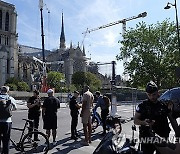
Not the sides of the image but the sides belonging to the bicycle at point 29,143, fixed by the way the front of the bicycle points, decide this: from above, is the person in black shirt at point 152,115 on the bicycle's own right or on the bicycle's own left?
on the bicycle's own left

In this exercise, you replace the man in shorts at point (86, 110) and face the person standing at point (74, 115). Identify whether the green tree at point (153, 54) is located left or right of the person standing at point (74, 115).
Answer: right

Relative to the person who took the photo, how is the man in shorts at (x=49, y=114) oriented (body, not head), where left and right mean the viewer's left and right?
facing away from the viewer

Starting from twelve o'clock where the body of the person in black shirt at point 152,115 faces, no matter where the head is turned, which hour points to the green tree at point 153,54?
The green tree is roughly at 6 o'clock from the person in black shirt.

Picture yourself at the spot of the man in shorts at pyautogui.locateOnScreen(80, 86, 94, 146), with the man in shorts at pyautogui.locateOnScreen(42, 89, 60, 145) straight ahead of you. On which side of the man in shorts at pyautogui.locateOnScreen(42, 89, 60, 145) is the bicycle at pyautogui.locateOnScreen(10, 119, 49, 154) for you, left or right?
left

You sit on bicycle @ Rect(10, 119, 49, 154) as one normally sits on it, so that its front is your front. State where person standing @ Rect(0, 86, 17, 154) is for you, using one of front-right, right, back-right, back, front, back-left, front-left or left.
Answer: front-left

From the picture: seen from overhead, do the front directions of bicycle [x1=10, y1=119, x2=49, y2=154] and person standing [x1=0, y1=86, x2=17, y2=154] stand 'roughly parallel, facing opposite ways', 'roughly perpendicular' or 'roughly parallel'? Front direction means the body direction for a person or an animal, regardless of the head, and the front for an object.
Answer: roughly perpendicular

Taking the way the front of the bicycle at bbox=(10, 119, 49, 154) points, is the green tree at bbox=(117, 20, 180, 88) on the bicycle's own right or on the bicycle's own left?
on the bicycle's own right

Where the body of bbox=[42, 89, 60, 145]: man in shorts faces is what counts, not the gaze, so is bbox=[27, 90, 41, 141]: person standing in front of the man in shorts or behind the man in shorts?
in front

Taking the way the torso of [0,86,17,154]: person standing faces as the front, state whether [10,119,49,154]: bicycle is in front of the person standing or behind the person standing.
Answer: in front

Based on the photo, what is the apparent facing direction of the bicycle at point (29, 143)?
to the viewer's left
